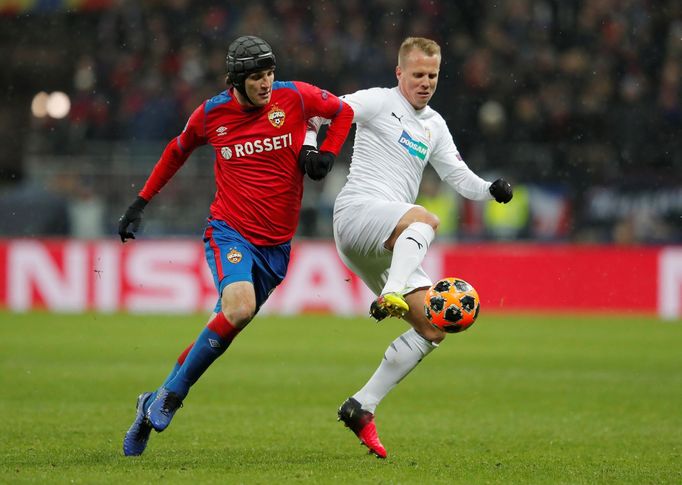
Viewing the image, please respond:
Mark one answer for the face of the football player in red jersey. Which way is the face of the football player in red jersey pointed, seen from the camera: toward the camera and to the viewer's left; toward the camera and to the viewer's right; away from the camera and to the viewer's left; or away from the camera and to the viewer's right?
toward the camera and to the viewer's right

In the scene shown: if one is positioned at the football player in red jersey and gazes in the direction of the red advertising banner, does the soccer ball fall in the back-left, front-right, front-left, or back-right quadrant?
back-right

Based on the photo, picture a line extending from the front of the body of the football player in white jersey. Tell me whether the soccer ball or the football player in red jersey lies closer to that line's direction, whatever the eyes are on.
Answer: the soccer ball

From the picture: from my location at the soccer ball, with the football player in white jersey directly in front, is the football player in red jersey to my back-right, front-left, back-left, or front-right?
front-left

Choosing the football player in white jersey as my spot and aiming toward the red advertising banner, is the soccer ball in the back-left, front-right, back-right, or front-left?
back-right

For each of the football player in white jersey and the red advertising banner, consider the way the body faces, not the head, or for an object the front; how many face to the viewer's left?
0

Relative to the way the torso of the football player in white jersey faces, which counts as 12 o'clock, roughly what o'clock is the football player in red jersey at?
The football player in red jersey is roughly at 4 o'clock from the football player in white jersey.

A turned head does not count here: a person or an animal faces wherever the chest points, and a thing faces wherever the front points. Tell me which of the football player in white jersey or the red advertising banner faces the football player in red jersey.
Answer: the red advertising banner

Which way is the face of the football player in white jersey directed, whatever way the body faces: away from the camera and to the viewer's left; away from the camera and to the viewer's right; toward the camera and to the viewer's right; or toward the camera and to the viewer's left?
toward the camera and to the viewer's right

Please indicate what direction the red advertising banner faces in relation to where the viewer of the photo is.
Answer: facing the viewer

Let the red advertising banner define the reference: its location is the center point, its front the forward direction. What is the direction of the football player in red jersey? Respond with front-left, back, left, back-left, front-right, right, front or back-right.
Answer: front

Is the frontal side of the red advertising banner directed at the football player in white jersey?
yes

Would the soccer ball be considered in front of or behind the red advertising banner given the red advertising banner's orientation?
in front
